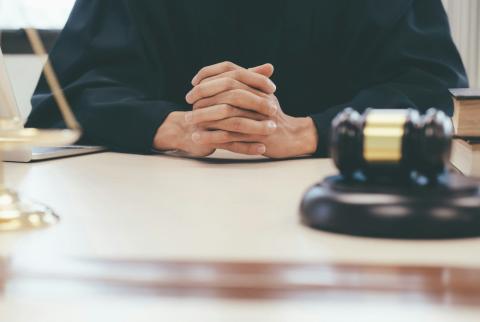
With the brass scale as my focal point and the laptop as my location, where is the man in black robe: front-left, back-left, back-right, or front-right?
back-left

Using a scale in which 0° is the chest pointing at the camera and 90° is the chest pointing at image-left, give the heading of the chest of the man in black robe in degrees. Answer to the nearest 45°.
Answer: approximately 0°

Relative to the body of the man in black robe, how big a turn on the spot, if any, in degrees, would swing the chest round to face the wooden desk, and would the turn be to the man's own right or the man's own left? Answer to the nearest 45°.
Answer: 0° — they already face it

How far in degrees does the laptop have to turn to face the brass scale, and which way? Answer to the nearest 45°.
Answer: approximately 135° to its right

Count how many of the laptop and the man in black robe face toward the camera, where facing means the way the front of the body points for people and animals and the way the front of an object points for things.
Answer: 1

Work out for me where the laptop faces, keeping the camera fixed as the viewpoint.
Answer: facing away from the viewer and to the right of the viewer
